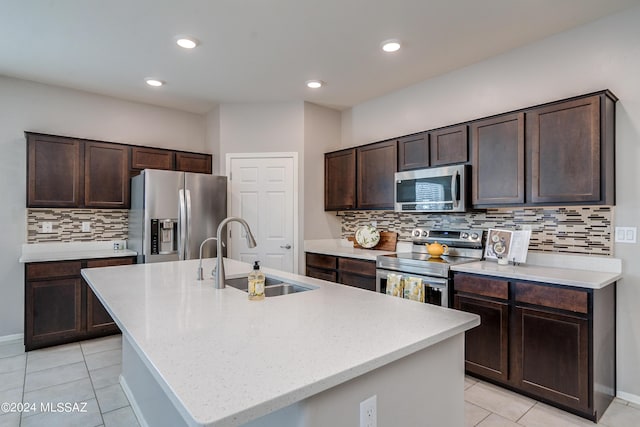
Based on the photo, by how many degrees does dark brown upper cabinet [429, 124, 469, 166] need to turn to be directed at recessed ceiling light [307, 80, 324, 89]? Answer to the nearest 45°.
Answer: approximately 45° to its right

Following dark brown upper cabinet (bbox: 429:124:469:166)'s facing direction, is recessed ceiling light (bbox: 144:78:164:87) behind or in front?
in front

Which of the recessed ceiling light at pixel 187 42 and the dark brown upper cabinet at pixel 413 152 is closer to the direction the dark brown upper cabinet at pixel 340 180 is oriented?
the recessed ceiling light

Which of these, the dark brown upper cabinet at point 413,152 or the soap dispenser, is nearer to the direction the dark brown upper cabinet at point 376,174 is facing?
the soap dispenser

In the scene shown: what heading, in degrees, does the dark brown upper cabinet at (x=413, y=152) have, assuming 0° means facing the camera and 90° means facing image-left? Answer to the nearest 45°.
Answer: approximately 45°

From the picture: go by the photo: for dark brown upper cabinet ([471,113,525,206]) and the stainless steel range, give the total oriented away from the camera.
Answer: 0

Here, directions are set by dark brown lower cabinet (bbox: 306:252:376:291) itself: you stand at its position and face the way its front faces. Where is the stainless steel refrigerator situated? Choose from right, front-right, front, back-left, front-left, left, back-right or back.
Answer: front-right

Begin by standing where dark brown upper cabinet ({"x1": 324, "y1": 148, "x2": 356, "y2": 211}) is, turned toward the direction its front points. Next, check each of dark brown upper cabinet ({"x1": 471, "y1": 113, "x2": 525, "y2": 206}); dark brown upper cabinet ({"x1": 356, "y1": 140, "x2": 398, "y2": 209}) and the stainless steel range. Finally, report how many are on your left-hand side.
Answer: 3

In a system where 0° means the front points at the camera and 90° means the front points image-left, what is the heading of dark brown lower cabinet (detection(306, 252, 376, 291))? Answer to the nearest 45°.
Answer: approximately 45°

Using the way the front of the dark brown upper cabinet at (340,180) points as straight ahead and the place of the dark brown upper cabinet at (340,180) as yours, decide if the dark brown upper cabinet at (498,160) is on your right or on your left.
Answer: on your left

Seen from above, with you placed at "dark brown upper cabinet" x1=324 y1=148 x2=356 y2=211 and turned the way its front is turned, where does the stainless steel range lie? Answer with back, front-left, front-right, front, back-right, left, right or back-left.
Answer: left
